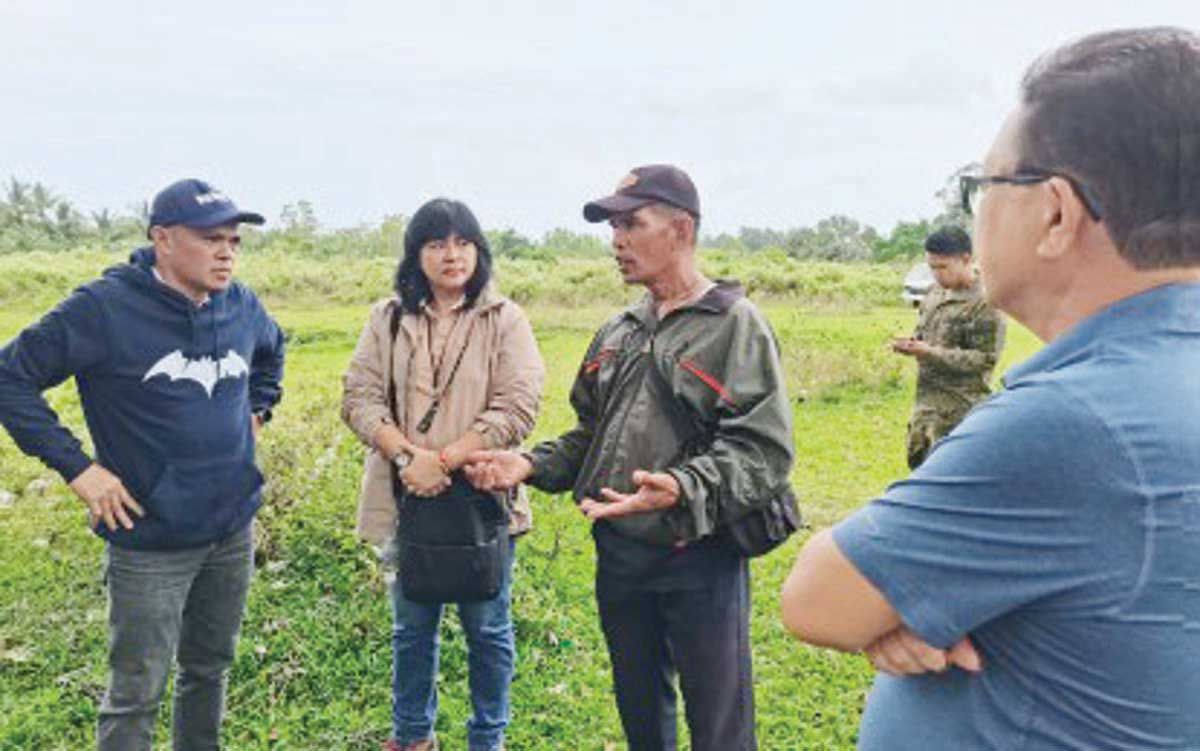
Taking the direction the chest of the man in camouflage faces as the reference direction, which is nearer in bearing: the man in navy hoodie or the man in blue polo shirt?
the man in navy hoodie

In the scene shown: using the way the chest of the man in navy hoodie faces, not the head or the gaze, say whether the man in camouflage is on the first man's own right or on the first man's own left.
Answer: on the first man's own left

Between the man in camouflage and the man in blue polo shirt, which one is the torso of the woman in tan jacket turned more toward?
the man in blue polo shirt

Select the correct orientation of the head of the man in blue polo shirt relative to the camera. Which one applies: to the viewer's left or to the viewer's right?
to the viewer's left

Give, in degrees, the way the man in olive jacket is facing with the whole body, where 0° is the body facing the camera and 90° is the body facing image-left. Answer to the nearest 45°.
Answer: approximately 45°

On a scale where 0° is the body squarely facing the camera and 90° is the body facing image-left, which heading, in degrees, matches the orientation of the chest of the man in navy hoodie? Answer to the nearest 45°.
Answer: approximately 315°

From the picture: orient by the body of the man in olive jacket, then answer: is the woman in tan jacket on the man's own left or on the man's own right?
on the man's own right
